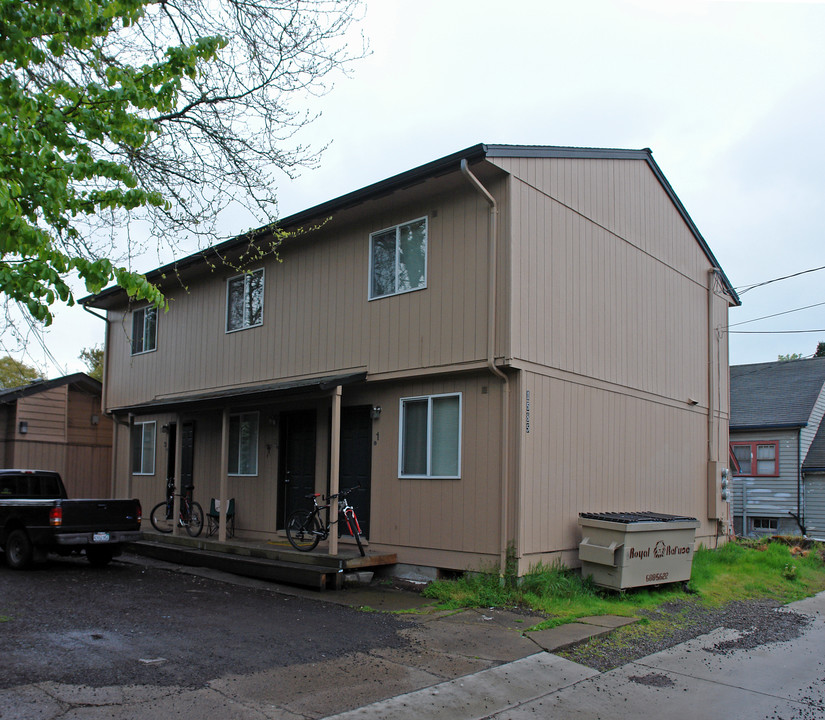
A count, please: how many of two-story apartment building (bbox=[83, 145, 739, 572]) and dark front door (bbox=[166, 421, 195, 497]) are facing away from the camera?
0

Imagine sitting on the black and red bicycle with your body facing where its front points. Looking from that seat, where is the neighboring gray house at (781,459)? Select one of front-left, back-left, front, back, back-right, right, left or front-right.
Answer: left

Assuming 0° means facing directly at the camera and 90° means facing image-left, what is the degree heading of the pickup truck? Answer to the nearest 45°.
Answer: approximately 135°

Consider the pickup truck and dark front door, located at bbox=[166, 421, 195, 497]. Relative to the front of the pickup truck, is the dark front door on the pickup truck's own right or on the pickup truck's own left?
on the pickup truck's own right

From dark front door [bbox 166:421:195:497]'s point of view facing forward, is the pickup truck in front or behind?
in front

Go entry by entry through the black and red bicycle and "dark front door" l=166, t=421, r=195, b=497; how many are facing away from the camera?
0

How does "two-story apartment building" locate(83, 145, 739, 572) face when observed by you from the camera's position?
facing the viewer and to the left of the viewer

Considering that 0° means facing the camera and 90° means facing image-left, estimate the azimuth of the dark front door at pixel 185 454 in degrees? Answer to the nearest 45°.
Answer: approximately 45°

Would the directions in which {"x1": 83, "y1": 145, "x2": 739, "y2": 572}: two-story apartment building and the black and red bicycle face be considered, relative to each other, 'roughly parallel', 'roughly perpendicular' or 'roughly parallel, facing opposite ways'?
roughly perpendicular

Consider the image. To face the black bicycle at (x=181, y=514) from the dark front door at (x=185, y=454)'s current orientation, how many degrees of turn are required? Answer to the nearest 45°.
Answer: approximately 45° to its left

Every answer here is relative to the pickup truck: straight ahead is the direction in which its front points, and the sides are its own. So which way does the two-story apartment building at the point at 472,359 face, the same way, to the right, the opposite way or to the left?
to the left

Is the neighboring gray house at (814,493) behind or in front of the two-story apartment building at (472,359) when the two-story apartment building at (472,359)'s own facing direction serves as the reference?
behind
